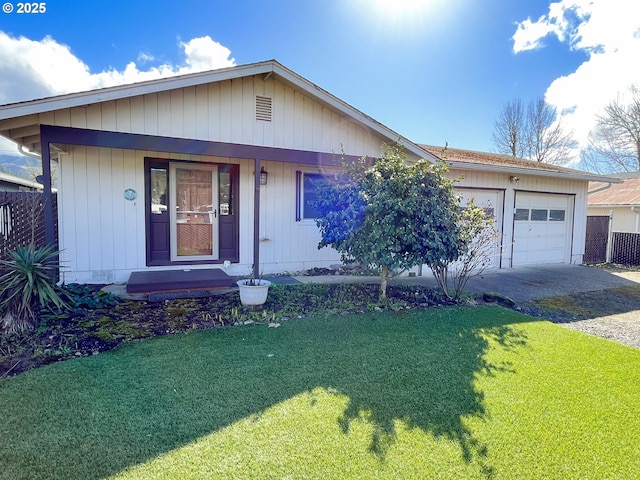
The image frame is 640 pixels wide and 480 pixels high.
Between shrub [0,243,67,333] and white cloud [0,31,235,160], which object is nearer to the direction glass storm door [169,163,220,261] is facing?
the shrub

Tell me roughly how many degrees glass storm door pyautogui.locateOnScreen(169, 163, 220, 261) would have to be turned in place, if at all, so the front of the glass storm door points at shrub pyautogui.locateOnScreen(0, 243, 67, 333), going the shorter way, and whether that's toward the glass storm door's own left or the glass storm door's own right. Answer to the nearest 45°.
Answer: approximately 45° to the glass storm door's own right

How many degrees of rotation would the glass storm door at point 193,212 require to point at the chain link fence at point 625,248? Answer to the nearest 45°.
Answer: approximately 90° to its left

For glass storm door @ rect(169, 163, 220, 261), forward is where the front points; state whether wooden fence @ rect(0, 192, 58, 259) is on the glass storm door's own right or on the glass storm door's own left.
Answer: on the glass storm door's own right

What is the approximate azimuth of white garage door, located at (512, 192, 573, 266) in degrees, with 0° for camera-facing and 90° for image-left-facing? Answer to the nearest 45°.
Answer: approximately 0°

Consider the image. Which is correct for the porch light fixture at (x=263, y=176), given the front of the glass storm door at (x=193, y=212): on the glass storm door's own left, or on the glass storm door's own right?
on the glass storm door's own left

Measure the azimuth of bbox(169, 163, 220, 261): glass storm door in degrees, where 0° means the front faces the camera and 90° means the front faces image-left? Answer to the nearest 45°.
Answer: approximately 0°

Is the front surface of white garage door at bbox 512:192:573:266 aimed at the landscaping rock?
yes

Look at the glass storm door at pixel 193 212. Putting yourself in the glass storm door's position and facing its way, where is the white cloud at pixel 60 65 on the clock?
The white cloud is roughly at 5 o'clock from the glass storm door.

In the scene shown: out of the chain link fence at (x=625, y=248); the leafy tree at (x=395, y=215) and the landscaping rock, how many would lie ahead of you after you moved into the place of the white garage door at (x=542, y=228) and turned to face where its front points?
2

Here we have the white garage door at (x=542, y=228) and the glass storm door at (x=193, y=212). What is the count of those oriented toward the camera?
2

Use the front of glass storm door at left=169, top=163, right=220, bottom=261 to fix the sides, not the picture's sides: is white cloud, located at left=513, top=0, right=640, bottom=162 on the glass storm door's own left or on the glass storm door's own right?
on the glass storm door's own left
